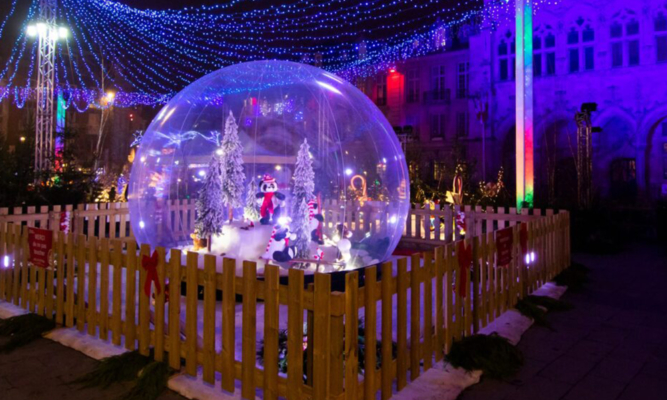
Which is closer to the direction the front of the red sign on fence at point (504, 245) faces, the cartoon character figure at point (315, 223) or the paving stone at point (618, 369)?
the paving stone

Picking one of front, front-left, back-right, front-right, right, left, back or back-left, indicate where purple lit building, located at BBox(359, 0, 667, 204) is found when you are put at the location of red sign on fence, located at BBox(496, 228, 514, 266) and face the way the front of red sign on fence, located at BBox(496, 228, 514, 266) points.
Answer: back-left

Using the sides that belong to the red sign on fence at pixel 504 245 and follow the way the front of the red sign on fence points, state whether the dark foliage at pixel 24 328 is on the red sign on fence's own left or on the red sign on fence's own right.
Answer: on the red sign on fence's own right

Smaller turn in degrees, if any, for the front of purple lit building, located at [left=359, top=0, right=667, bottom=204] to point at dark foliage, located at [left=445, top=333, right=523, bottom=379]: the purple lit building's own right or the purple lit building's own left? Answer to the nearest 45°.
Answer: approximately 45° to the purple lit building's own left

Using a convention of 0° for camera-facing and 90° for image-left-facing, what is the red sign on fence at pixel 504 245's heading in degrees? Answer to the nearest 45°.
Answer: approximately 315°

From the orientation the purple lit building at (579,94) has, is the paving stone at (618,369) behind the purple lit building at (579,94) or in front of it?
in front

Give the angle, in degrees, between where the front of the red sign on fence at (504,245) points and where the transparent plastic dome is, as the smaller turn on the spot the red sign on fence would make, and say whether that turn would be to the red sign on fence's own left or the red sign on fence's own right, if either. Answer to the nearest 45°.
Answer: approximately 135° to the red sign on fence's own right

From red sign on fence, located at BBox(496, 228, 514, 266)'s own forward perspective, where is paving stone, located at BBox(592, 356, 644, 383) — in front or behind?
in front

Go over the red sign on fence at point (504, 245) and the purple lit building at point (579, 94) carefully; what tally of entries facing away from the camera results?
0

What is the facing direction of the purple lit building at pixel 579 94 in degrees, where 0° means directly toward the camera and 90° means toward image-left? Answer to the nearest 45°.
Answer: approximately 45°

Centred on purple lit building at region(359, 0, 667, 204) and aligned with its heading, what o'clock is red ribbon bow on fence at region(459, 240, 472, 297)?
The red ribbon bow on fence is roughly at 11 o'clock from the purple lit building.
